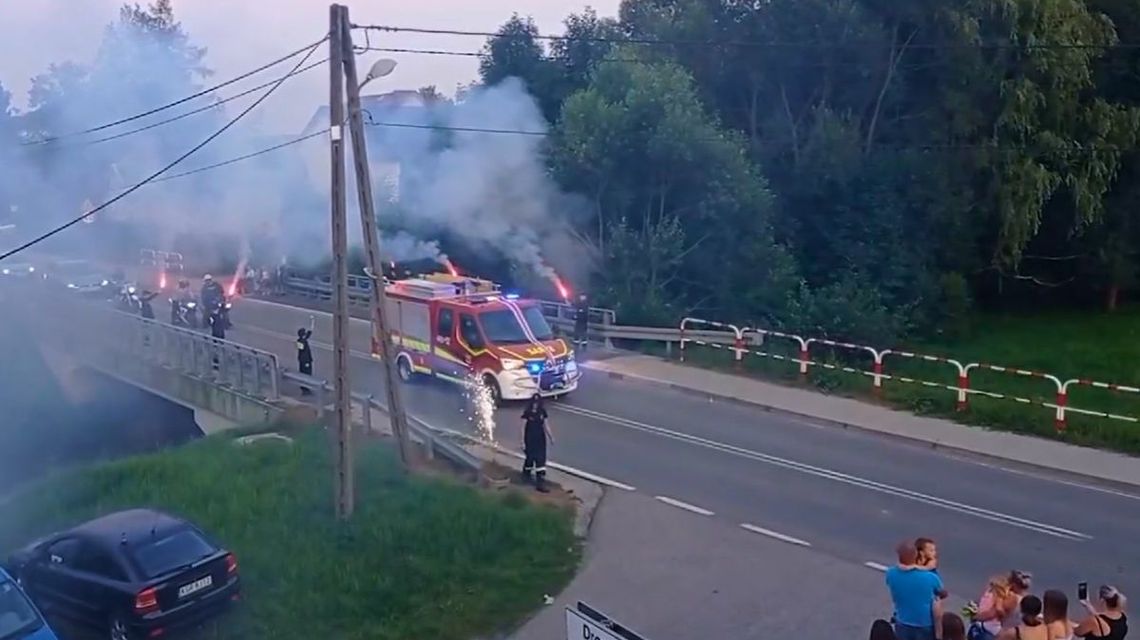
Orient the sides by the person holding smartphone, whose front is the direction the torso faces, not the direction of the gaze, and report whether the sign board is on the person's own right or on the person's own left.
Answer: on the person's own left

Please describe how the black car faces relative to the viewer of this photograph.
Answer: facing away from the viewer and to the left of the viewer

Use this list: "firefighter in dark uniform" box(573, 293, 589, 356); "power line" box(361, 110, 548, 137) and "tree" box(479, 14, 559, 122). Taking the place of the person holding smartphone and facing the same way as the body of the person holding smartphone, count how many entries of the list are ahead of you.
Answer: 3

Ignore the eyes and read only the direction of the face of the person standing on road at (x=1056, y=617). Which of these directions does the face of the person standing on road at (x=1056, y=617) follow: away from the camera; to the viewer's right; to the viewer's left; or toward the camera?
away from the camera

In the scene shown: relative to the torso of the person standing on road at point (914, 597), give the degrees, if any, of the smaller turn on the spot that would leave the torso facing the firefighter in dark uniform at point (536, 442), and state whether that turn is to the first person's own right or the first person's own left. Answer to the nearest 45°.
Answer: approximately 45° to the first person's own left

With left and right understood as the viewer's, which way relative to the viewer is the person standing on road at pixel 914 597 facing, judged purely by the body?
facing away from the viewer

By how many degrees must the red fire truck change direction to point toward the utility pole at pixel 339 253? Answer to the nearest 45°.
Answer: approximately 45° to its right

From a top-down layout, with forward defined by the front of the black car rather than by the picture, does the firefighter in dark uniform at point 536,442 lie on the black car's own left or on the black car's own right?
on the black car's own right

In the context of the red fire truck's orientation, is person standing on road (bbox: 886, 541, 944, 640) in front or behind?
in front

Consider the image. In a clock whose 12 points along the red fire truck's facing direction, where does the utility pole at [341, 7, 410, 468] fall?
The utility pole is roughly at 2 o'clock from the red fire truck.

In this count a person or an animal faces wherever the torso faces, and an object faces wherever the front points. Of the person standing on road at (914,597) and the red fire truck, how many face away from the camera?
1

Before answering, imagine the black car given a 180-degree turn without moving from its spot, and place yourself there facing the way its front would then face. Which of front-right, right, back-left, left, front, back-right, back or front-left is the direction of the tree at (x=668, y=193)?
left

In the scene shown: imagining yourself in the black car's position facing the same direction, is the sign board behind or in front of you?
behind

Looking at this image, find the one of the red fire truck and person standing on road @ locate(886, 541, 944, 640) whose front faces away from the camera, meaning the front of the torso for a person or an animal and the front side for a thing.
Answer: the person standing on road

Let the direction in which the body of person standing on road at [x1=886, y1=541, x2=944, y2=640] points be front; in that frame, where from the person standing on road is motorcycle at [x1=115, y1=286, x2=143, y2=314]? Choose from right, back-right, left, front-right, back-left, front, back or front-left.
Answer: front-left

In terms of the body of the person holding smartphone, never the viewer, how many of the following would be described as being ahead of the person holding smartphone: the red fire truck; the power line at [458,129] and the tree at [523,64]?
3

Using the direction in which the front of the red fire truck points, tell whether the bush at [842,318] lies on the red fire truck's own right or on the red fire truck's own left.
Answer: on the red fire truck's own left
